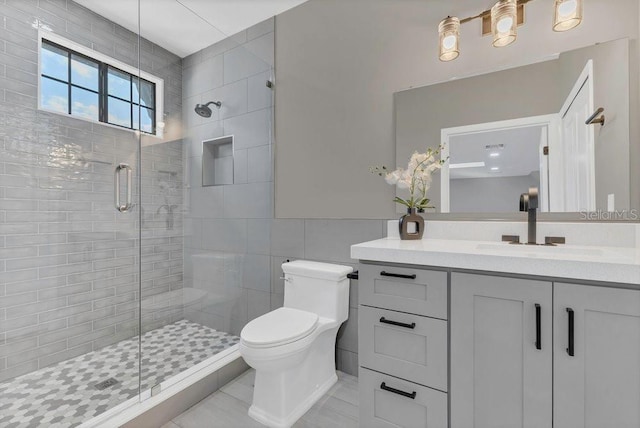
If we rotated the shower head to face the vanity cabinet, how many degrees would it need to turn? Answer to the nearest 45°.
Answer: approximately 90° to its left

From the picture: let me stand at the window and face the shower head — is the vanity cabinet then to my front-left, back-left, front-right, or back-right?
front-right

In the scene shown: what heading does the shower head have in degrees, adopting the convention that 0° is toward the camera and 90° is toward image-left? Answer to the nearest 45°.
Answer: approximately 45°

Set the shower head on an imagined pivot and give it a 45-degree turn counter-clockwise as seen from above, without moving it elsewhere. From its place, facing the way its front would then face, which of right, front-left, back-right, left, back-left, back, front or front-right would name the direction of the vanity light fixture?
front-left

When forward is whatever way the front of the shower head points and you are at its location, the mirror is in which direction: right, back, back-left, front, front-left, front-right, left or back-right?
left

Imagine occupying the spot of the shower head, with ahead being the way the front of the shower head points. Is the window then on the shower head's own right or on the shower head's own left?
on the shower head's own right

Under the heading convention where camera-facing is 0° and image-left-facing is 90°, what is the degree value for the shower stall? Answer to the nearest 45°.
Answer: approximately 315°

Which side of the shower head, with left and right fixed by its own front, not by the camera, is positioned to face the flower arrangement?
left

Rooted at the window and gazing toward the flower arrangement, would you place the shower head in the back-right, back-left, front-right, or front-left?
front-left
